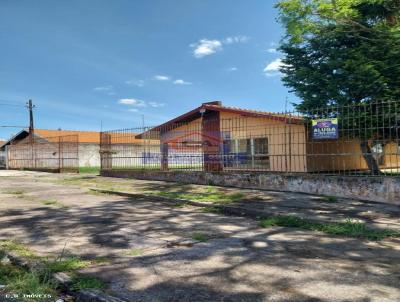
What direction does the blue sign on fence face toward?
toward the camera

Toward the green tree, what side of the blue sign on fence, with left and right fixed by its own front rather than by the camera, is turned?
back

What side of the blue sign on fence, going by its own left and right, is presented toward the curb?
front

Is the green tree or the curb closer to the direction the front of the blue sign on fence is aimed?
the curb
